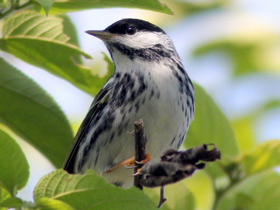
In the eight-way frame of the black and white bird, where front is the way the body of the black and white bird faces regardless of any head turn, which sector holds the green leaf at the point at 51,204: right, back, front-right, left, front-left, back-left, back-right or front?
front-right

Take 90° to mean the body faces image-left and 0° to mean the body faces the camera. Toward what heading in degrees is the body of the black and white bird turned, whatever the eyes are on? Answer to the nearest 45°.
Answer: approximately 315°

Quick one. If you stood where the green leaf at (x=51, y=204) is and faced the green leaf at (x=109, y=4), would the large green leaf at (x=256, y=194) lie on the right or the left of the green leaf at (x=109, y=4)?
right

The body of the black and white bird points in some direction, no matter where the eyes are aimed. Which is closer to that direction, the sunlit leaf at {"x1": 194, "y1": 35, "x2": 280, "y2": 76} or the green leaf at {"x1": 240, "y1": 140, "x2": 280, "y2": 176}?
the green leaf

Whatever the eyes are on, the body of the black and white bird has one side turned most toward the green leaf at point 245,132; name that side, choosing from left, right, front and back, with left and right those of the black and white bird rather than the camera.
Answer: left

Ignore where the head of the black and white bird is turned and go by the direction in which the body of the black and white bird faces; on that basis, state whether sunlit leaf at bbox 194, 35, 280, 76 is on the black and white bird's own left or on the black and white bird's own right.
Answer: on the black and white bird's own left

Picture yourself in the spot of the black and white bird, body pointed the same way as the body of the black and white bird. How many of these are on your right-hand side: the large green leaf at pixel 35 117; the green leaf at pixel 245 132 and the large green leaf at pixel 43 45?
2

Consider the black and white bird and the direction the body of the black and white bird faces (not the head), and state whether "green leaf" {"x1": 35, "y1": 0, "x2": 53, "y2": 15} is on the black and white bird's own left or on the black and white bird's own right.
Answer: on the black and white bird's own right
